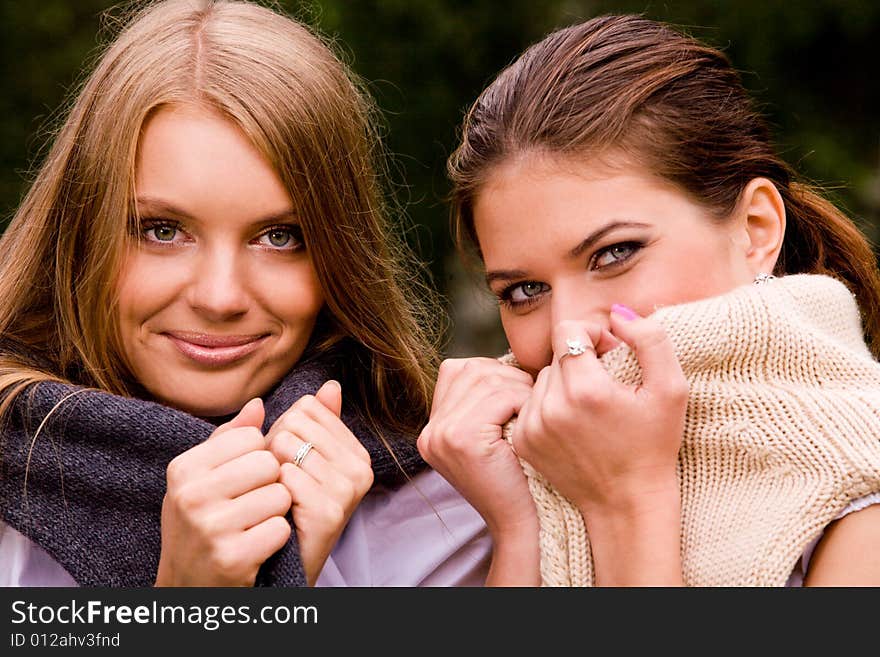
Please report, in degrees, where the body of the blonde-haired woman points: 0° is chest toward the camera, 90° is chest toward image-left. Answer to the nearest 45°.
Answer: approximately 0°

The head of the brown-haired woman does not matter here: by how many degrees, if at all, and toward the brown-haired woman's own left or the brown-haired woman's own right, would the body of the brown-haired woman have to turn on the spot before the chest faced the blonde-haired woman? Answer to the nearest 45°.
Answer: approximately 45° to the brown-haired woman's own right

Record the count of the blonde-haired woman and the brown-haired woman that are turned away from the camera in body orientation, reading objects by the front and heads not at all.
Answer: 0

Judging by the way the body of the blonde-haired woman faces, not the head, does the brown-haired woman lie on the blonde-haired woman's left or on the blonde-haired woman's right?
on the blonde-haired woman's left

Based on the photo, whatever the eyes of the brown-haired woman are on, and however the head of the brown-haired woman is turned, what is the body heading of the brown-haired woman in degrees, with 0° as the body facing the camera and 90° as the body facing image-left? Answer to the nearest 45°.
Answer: approximately 45°
